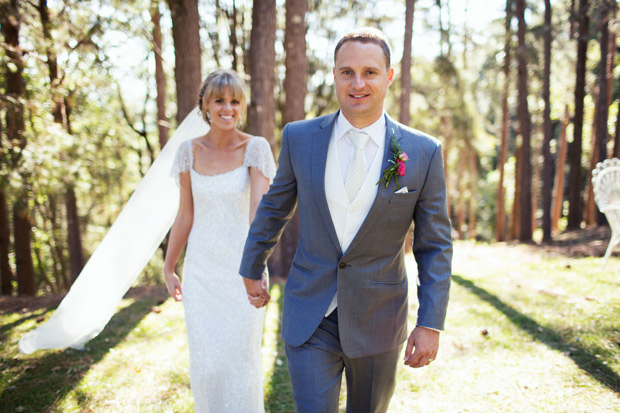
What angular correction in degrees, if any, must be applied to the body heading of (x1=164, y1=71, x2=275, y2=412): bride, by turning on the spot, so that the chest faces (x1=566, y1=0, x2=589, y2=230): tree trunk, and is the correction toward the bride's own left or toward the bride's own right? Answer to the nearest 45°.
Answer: approximately 135° to the bride's own left

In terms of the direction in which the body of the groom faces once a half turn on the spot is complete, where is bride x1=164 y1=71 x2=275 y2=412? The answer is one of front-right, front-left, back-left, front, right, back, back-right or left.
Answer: front-left

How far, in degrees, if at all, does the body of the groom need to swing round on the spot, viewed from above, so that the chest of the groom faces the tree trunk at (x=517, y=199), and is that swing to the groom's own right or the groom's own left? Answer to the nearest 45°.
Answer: approximately 135° to the groom's own left

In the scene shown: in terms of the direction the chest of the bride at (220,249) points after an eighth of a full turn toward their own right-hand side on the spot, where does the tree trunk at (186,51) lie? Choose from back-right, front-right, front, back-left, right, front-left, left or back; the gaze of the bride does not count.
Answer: back-right

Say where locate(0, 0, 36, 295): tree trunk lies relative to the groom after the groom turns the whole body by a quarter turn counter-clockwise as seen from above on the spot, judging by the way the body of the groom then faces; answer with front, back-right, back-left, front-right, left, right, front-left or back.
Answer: back-left

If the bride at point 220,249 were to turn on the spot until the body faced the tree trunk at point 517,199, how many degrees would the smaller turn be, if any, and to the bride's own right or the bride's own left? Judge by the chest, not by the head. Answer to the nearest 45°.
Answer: approximately 135° to the bride's own left

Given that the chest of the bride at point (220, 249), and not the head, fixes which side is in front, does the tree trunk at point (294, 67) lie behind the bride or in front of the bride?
behind

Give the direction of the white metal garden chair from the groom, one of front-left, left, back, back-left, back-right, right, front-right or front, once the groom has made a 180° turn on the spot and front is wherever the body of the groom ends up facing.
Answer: front-right

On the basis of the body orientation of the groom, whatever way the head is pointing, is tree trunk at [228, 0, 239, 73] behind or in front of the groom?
behind

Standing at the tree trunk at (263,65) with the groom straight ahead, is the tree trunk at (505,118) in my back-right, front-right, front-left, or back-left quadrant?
back-left
